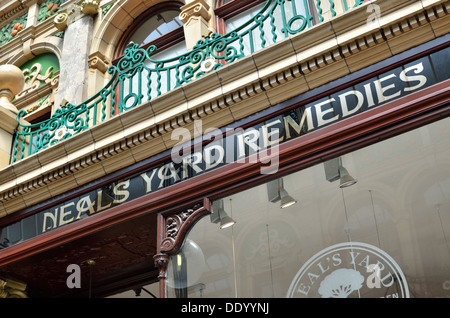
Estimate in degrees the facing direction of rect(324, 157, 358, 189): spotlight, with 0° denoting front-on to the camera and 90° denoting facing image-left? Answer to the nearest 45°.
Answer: approximately 315°

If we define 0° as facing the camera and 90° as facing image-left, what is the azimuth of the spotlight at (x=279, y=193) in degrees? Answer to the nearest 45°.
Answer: approximately 315°
